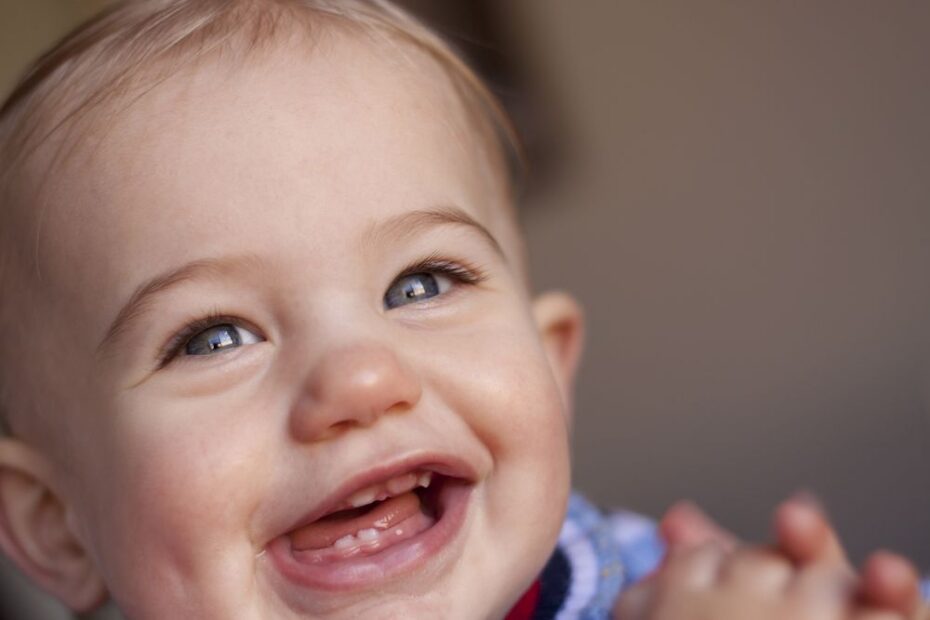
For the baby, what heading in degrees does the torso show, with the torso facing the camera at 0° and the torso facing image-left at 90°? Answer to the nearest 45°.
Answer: approximately 0°
